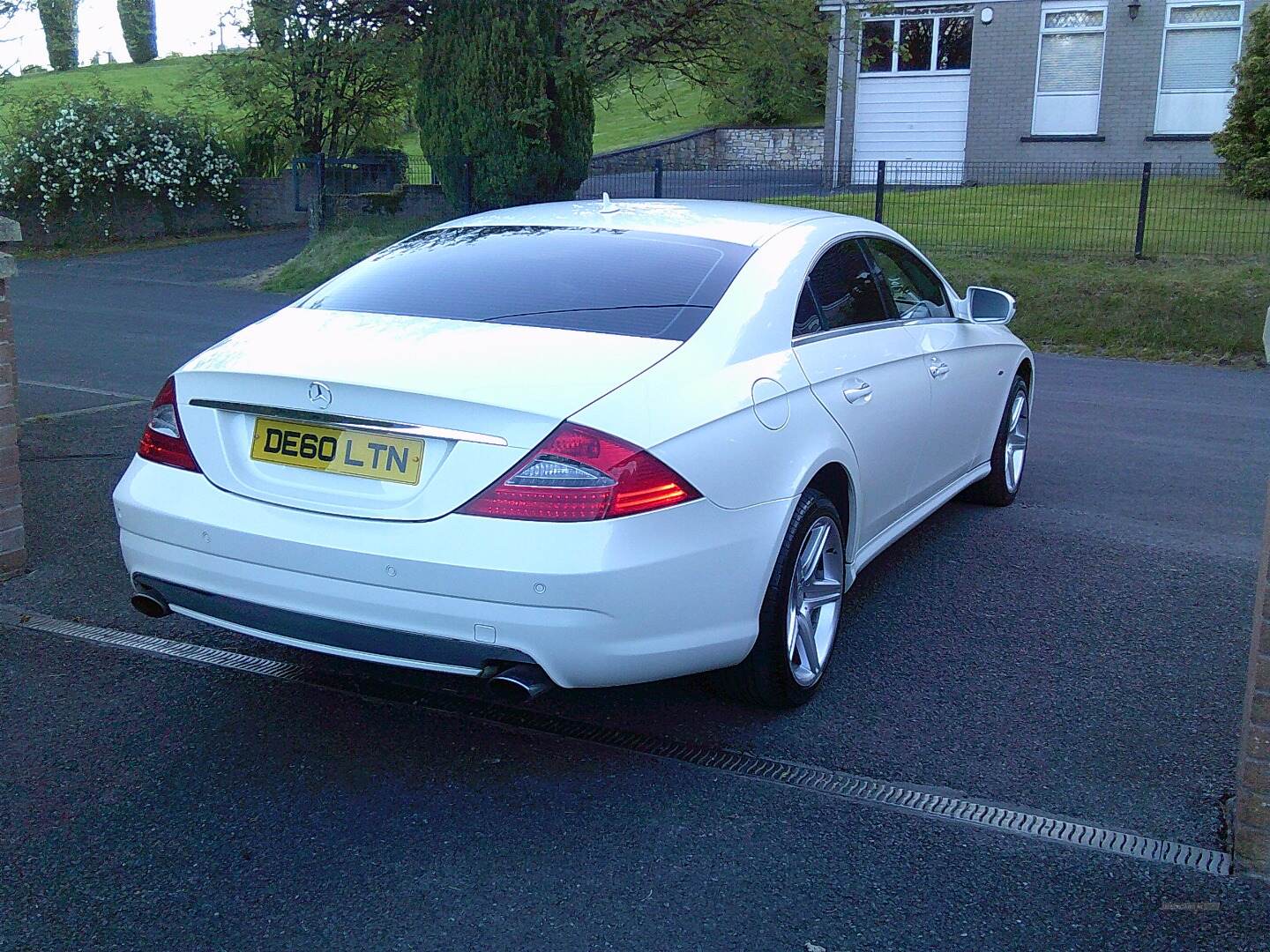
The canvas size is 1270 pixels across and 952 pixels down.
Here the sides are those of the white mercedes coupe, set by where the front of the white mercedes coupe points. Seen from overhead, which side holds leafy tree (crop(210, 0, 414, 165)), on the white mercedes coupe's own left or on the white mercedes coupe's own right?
on the white mercedes coupe's own left

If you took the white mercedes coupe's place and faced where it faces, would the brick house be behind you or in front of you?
in front

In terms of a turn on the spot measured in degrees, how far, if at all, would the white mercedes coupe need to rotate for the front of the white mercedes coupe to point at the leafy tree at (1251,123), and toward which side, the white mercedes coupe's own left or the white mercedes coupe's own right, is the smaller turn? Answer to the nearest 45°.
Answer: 0° — it already faces it

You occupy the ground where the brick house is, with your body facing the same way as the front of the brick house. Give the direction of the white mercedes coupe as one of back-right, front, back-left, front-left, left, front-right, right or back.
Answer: front

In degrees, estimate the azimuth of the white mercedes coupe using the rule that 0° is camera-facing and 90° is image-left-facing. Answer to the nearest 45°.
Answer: approximately 225°

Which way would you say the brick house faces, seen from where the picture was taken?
facing the viewer

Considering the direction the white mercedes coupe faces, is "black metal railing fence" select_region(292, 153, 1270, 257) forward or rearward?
forward

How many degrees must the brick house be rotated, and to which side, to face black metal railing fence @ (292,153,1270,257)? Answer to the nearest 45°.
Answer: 0° — it already faces it

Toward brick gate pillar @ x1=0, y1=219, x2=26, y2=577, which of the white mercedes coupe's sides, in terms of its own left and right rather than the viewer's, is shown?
left

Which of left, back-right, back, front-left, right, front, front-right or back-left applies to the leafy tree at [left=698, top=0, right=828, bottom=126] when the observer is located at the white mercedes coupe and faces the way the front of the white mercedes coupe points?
front-left

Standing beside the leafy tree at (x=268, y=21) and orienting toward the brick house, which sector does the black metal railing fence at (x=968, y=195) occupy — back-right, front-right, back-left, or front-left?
front-right

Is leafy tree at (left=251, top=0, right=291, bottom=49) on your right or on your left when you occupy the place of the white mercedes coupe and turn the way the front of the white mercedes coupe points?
on your left

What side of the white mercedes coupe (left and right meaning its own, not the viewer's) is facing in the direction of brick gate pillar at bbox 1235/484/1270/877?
right

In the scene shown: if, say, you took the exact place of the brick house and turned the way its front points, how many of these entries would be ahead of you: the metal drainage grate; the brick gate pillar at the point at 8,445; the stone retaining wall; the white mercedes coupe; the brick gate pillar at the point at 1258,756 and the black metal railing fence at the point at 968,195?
5

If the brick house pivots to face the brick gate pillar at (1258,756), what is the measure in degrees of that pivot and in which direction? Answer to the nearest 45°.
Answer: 0° — it already faces it

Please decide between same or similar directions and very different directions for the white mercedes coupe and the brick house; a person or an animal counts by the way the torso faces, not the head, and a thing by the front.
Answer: very different directions

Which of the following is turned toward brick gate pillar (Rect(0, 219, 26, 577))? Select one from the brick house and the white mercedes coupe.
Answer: the brick house

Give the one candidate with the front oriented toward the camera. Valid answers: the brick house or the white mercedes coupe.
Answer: the brick house

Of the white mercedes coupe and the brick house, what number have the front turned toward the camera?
1

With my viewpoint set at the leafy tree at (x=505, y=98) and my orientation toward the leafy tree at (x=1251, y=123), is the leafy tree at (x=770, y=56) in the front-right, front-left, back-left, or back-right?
front-left
